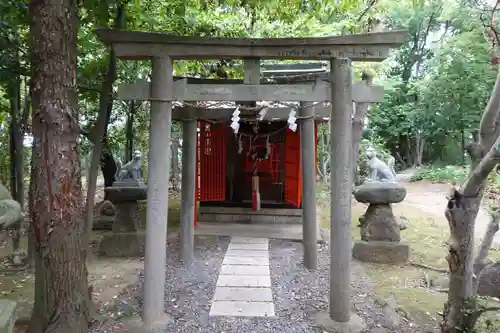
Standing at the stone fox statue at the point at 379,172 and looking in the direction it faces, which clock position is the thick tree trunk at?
The thick tree trunk is roughly at 10 o'clock from the stone fox statue.

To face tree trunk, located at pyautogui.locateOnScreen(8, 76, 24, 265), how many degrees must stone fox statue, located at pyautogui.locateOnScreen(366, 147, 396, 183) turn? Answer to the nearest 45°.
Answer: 0° — it already faces it

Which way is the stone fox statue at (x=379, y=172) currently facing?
to the viewer's left
